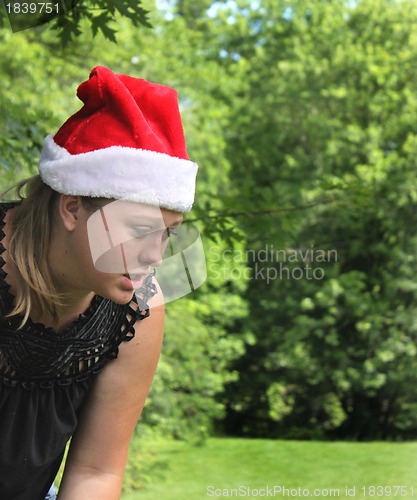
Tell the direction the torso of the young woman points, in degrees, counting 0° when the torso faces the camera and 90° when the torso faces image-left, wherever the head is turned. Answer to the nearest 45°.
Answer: approximately 315°
